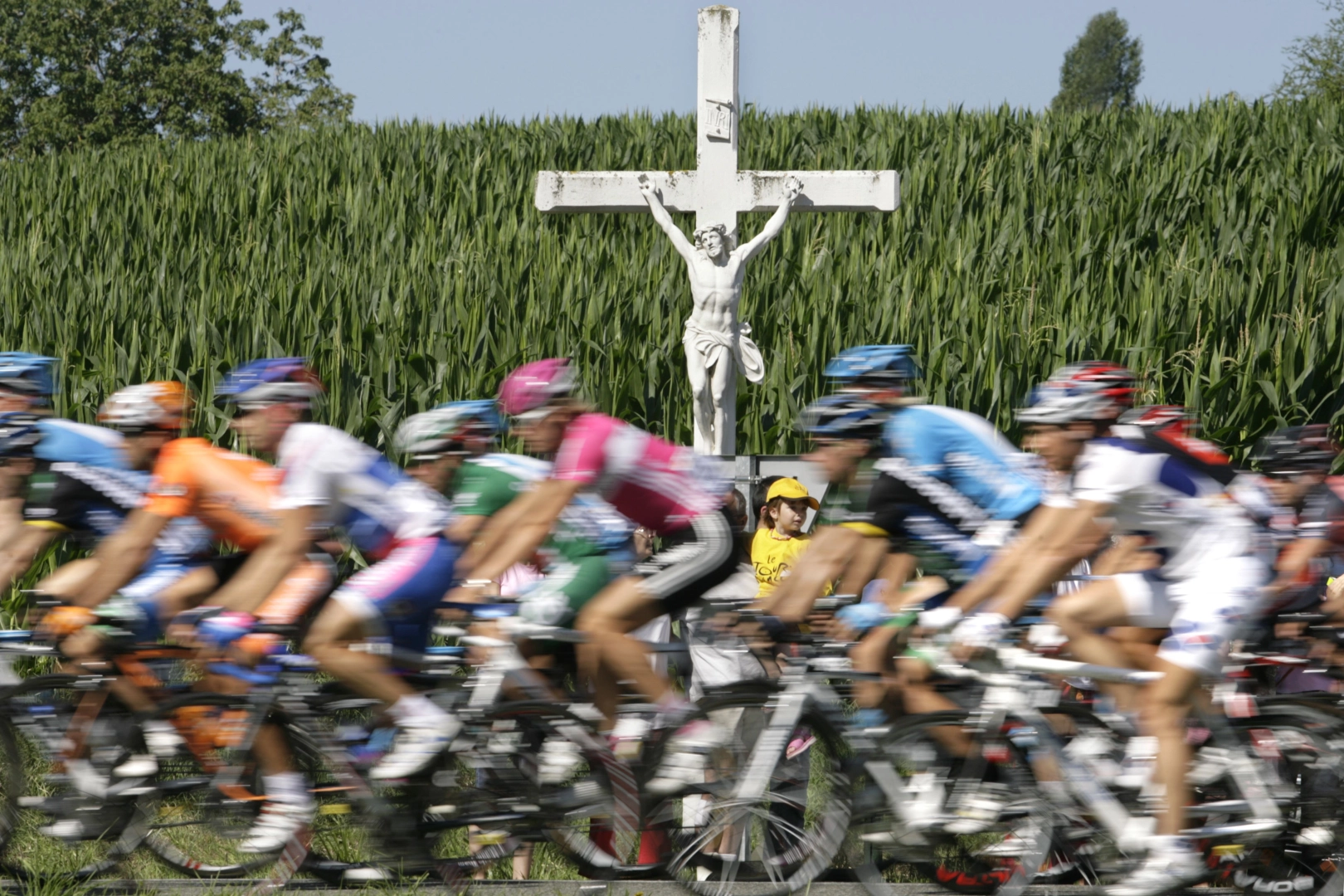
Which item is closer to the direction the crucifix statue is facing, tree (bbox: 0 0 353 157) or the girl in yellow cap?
the girl in yellow cap

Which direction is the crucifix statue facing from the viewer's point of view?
toward the camera

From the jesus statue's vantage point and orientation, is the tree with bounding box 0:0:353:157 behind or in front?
behind

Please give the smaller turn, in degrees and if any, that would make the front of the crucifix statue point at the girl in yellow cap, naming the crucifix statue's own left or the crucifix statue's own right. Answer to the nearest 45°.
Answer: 0° — it already faces them

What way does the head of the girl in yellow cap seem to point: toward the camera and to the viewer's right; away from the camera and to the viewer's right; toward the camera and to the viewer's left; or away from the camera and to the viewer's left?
toward the camera and to the viewer's right

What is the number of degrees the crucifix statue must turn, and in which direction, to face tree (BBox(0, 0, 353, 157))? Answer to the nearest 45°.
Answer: approximately 135° to its right

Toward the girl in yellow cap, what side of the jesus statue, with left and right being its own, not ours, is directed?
front
